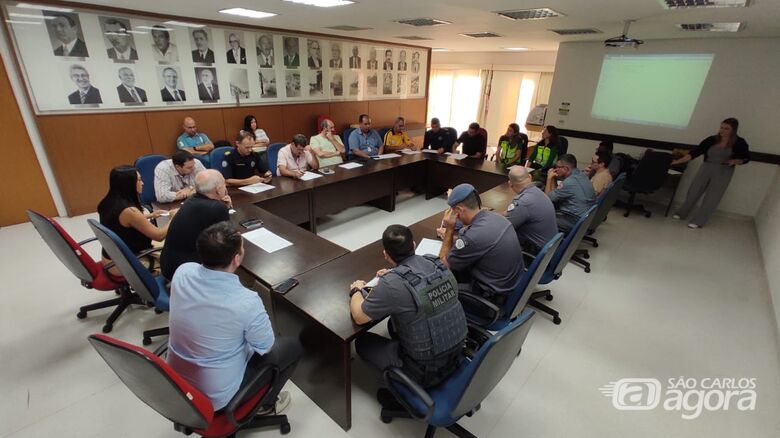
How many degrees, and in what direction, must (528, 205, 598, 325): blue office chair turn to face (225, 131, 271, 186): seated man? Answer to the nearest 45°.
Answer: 0° — it already faces them

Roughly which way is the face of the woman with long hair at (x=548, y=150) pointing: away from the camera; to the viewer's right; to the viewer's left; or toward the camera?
to the viewer's left

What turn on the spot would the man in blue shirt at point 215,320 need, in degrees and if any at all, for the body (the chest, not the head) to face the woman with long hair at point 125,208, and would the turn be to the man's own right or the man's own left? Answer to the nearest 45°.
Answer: approximately 45° to the man's own left

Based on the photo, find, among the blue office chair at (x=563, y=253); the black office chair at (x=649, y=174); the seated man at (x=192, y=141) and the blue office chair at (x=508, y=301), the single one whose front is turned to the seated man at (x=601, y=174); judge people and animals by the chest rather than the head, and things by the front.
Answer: the seated man at (x=192, y=141)

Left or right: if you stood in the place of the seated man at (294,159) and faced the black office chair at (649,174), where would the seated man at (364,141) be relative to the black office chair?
left

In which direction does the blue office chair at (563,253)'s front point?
to the viewer's left

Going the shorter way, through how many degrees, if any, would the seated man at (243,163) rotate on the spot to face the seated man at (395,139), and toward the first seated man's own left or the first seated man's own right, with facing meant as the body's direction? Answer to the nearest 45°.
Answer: approximately 90° to the first seated man's own left

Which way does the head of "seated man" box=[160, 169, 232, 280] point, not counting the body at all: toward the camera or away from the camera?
away from the camera

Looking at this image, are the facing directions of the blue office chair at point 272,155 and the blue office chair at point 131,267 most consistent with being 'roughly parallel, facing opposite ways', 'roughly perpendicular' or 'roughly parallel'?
roughly perpendicular

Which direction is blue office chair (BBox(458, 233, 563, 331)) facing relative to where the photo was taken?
to the viewer's left

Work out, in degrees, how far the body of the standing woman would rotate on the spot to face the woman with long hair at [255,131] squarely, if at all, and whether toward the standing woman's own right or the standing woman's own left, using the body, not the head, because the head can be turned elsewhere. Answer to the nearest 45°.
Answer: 0° — they already face them

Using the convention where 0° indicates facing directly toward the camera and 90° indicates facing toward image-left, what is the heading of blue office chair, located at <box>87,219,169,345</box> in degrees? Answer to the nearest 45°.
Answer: approximately 225°
